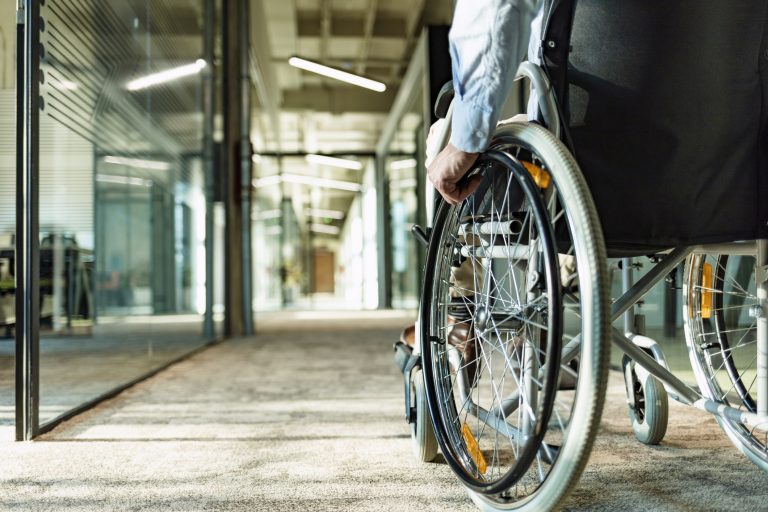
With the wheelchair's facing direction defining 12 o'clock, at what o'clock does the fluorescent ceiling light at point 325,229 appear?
The fluorescent ceiling light is roughly at 1 o'clock from the wheelchair.

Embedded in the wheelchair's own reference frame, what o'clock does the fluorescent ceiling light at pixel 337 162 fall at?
The fluorescent ceiling light is roughly at 1 o'clock from the wheelchair.

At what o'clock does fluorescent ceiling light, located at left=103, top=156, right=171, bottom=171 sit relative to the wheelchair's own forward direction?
The fluorescent ceiling light is roughly at 12 o'clock from the wheelchair.

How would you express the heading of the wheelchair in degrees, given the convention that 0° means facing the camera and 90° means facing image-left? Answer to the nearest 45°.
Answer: approximately 135°

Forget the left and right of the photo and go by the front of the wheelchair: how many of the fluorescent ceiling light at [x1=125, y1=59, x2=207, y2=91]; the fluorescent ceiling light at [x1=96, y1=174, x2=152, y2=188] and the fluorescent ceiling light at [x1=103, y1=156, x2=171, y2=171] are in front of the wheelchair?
3

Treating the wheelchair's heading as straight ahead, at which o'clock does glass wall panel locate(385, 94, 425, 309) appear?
The glass wall panel is roughly at 1 o'clock from the wheelchair.

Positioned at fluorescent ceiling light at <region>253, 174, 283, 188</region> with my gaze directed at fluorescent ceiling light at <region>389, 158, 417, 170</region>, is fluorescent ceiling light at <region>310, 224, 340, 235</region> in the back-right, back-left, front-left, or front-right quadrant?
back-left
